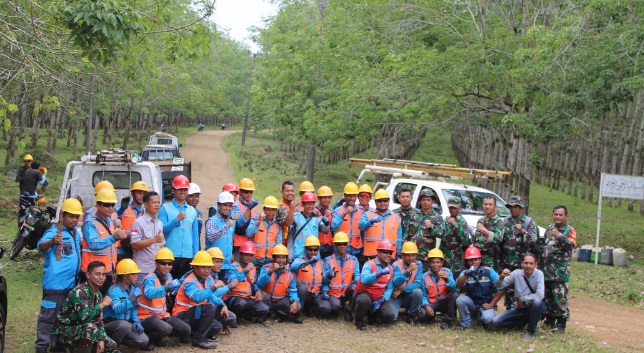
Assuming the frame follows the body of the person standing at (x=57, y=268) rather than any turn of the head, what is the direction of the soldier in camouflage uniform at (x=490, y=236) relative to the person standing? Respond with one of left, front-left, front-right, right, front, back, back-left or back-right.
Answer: front-left

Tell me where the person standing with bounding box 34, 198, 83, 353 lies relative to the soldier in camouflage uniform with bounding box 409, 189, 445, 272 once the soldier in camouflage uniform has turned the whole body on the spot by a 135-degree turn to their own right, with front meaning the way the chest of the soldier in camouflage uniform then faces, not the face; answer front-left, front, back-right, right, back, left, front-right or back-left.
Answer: left

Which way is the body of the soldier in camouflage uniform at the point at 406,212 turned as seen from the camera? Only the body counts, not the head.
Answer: toward the camera

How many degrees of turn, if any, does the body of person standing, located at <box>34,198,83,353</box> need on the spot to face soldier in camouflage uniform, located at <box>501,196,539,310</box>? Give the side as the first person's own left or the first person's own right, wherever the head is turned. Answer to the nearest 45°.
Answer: approximately 45° to the first person's own left

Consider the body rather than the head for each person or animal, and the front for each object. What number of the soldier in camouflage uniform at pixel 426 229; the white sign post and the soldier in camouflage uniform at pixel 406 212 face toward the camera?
3

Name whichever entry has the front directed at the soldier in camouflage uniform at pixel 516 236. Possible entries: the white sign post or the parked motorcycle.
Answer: the white sign post

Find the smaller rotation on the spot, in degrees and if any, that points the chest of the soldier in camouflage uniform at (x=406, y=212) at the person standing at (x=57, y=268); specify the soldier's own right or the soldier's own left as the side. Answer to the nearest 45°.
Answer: approximately 45° to the soldier's own right

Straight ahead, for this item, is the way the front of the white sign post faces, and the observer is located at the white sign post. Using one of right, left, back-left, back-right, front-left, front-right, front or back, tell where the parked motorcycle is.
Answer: front-right

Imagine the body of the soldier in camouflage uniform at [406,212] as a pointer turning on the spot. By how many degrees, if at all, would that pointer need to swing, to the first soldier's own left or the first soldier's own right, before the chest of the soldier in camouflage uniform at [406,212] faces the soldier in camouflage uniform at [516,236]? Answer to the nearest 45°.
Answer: approximately 90° to the first soldier's own left

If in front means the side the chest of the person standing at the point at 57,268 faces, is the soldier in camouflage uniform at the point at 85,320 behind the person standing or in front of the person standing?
in front

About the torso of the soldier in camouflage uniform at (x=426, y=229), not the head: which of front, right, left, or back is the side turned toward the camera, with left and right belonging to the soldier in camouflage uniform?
front
